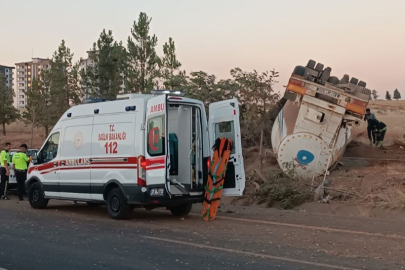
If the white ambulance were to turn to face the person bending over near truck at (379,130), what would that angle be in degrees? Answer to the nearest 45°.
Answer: approximately 90° to its right

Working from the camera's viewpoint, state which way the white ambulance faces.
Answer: facing away from the viewer and to the left of the viewer

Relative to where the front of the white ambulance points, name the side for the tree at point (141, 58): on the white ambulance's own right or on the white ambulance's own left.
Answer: on the white ambulance's own right

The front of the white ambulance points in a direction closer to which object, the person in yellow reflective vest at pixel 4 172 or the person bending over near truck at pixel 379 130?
the person in yellow reflective vest

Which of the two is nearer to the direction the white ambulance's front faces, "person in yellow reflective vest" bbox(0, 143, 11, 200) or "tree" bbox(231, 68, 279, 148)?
the person in yellow reflective vest

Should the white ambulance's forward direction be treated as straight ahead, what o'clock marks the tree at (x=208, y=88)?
The tree is roughly at 2 o'clock from the white ambulance.

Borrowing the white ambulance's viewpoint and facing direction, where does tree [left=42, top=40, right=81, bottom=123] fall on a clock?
The tree is roughly at 1 o'clock from the white ambulance.

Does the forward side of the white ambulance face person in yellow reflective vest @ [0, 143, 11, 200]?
yes
